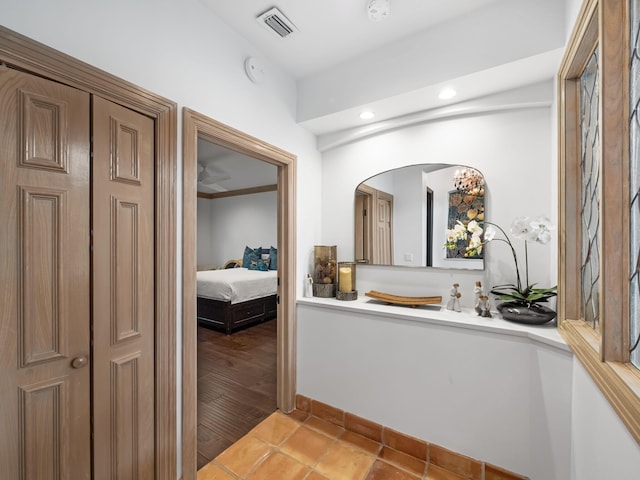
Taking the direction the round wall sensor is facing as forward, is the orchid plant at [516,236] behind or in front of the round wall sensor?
in front

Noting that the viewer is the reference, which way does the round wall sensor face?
facing the viewer and to the right of the viewer

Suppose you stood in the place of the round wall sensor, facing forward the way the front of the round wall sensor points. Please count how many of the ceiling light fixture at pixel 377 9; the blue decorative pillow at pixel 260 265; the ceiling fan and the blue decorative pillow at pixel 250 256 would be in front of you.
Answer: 1

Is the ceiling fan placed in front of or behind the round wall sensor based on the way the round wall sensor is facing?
behind

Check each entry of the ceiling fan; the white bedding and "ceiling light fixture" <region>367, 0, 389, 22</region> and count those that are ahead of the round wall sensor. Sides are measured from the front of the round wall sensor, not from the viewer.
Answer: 1

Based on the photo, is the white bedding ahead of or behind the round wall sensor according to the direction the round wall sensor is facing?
behind

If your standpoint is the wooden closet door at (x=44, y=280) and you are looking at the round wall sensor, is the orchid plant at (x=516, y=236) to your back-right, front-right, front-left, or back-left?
front-right

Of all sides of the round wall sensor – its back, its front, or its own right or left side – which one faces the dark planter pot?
front

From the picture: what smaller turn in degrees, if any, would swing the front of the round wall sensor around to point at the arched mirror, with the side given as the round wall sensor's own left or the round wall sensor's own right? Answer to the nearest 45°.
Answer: approximately 45° to the round wall sensor's own left

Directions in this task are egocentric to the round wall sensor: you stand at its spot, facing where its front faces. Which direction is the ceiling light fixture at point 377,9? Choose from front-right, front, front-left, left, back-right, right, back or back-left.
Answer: front
